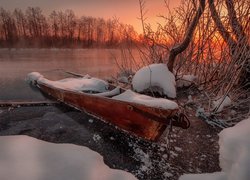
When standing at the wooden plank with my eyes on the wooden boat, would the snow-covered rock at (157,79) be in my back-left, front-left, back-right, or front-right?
front-left

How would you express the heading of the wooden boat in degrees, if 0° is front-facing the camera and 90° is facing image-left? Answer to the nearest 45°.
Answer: approximately 315°

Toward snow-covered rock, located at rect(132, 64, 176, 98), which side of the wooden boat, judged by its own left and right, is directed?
right

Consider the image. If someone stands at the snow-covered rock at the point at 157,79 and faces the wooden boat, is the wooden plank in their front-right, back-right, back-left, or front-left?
front-right

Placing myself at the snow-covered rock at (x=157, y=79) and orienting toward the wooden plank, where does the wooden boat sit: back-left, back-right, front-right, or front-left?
front-left

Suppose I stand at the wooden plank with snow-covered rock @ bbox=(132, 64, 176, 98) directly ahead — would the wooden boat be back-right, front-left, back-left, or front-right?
front-right
